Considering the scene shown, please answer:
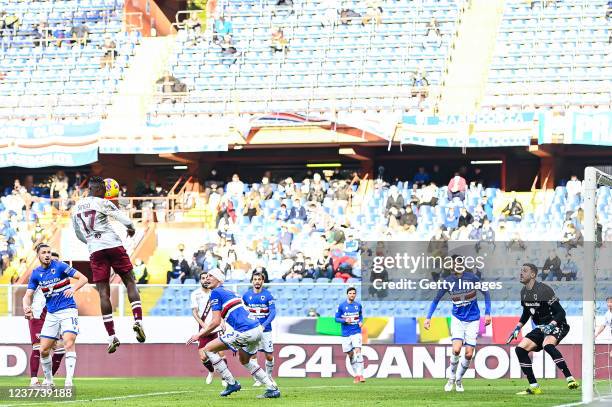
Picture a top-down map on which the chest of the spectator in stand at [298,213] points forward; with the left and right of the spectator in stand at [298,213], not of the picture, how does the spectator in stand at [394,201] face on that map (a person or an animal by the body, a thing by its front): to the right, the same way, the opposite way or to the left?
the same way

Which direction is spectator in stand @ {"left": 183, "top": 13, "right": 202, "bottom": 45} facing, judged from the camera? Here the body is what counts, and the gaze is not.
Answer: toward the camera

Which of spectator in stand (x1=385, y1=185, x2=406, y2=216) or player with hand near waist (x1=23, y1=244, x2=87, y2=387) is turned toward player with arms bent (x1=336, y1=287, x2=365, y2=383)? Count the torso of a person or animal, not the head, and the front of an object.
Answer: the spectator in stand

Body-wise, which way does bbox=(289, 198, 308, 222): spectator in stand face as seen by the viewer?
toward the camera

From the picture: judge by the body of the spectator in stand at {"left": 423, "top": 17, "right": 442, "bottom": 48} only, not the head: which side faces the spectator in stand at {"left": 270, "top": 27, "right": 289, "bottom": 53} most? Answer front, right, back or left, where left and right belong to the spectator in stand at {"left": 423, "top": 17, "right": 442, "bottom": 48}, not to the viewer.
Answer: right

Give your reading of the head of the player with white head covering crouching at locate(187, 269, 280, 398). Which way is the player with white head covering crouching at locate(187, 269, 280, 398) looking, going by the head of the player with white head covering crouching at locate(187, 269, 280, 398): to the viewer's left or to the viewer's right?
to the viewer's left

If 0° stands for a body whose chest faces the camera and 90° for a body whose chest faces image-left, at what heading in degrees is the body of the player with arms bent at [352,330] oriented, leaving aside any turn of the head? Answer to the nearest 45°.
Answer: approximately 0°

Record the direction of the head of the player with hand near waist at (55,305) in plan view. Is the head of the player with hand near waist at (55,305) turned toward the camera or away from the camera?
toward the camera

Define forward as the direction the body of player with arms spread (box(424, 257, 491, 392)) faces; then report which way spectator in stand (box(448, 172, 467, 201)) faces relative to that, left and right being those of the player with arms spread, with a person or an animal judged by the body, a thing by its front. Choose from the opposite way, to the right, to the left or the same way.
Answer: the same way

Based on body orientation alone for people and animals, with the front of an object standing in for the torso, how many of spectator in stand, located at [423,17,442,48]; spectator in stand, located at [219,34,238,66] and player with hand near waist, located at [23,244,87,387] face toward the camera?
3

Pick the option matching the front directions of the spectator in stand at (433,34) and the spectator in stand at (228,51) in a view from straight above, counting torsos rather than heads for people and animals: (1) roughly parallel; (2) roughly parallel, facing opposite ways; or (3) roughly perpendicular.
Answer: roughly parallel

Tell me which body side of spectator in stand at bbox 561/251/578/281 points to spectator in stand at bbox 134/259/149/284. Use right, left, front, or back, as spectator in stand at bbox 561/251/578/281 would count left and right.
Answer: right

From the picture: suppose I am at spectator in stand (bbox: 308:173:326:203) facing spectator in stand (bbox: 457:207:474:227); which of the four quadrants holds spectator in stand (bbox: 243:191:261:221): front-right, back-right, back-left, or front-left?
back-right

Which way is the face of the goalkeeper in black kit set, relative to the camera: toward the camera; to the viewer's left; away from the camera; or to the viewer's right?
to the viewer's left

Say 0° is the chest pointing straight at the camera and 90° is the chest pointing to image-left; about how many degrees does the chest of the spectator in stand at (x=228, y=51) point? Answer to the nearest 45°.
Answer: approximately 0°

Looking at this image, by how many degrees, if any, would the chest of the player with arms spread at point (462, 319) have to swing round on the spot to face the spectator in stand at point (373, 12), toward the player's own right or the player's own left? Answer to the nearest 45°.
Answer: approximately 180°

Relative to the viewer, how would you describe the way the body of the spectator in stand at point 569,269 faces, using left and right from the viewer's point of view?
facing the viewer
